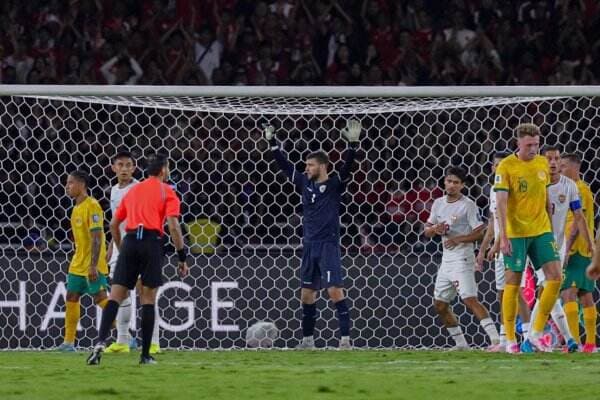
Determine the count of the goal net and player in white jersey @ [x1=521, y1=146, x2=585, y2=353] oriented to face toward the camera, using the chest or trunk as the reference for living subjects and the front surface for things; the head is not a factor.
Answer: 2

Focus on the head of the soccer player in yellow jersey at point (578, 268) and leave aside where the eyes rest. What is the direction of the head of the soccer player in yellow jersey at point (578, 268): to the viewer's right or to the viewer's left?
to the viewer's left

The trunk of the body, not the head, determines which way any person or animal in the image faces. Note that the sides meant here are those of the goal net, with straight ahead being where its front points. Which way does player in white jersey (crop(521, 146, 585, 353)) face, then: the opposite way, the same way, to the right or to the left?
the same way

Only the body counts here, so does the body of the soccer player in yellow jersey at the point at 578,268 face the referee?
yes

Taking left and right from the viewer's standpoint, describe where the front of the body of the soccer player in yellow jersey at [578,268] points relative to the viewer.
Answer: facing the viewer and to the left of the viewer

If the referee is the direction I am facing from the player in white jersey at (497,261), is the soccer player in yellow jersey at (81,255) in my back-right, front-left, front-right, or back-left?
front-right

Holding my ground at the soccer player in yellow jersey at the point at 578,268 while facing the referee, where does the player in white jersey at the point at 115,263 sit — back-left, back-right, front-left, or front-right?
front-right

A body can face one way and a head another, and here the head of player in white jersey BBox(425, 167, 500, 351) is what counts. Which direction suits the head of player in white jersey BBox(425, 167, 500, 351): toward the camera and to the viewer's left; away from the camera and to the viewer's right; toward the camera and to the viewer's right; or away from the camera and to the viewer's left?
toward the camera and to the viewer's left

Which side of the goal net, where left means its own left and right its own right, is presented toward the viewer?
front

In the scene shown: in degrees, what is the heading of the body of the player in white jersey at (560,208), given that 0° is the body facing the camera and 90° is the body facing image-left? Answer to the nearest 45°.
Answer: approximately 0°

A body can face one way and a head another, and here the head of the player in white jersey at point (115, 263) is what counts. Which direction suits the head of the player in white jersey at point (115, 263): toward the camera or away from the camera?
toward the camera
